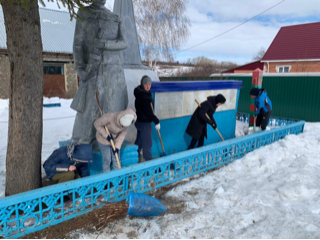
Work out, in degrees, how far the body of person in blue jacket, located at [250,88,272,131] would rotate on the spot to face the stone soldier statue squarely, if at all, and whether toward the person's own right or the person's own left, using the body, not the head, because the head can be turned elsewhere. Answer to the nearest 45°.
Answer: approximately 45° to the person's own left

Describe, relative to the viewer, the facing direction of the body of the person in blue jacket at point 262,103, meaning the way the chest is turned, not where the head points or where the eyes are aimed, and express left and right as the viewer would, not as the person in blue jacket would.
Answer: facing to the left of the viewer

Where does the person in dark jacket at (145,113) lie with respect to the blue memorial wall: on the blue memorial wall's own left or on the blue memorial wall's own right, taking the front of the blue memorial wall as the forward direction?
on the blue memorial wall's own right

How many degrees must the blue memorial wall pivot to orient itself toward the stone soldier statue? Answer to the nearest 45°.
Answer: approximately 90° to its right

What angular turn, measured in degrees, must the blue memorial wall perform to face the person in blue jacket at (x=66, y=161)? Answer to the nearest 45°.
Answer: approximately 90° to its right
